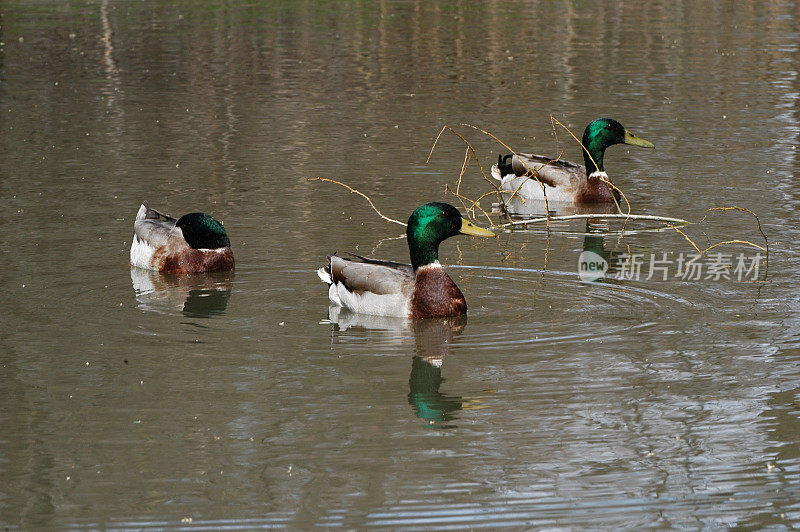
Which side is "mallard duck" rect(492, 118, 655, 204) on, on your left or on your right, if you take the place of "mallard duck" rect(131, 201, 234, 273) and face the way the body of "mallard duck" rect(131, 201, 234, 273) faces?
on your left

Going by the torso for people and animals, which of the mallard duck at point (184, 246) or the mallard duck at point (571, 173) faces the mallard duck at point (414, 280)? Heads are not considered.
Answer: the mallard duck at point (184, 246)

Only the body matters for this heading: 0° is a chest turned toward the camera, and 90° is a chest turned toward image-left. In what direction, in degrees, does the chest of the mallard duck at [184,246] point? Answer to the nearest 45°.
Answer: approximately 315°

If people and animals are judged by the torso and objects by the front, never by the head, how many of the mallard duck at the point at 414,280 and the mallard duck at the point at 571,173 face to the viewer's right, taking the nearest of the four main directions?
2

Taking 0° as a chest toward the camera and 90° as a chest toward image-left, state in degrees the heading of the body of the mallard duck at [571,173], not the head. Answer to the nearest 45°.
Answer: approximately 270°

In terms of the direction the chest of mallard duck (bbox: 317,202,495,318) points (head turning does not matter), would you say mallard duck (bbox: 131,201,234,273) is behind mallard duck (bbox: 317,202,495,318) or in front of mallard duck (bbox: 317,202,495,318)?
behind

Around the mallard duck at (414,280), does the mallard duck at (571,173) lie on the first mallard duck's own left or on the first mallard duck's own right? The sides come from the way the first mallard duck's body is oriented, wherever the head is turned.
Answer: on the first mallard duck's own left

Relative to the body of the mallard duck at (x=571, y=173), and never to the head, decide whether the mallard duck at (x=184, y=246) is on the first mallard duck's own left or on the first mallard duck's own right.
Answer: on the first mallard duck's own right

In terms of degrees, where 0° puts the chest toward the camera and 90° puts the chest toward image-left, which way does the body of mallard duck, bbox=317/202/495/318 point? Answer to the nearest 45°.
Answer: approximately 270°

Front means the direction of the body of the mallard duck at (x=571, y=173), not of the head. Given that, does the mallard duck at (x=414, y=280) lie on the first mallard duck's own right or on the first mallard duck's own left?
on the first mallard duck's own right
